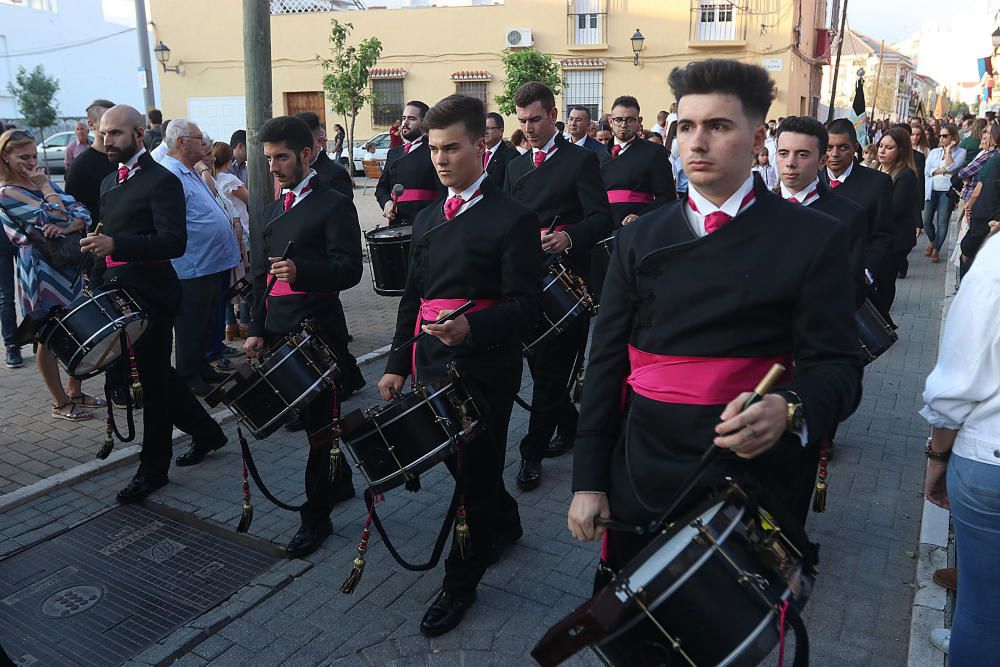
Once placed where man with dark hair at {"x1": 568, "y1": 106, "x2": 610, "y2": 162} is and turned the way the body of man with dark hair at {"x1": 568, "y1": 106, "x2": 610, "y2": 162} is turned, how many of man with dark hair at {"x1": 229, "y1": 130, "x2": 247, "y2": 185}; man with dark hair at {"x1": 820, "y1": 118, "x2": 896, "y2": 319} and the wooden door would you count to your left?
1

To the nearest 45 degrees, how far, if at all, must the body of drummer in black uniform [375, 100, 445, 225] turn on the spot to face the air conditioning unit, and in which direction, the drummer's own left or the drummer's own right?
approximately 135° to the drummer's own right

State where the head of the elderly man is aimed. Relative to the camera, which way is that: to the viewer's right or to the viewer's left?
to the viewer's right

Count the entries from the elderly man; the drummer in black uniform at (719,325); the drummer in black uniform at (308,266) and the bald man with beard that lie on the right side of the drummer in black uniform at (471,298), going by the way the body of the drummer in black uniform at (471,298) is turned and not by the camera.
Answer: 3

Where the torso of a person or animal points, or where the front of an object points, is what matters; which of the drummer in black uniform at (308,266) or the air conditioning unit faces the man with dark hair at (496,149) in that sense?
the air conditioning unit

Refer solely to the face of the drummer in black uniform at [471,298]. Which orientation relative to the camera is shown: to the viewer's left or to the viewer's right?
to the viewer's left

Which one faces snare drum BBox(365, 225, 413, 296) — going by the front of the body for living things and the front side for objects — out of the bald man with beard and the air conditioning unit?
the air conditioning unit

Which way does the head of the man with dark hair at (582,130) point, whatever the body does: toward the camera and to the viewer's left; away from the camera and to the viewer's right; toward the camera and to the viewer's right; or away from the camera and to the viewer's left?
toward the camera and to the viewer's left

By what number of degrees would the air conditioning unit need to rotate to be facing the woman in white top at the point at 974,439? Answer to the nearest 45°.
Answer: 0° — it already faces them

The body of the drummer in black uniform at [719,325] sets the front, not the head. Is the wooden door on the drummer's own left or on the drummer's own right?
on the drummer's own right

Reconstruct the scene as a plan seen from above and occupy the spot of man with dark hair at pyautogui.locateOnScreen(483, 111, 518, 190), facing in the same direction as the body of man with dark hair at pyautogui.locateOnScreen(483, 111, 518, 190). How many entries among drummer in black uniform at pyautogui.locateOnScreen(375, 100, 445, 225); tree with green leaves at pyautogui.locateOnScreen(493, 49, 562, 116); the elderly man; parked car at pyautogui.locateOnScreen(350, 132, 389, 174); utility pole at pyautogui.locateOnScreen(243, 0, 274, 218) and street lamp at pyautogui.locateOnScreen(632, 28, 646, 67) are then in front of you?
3

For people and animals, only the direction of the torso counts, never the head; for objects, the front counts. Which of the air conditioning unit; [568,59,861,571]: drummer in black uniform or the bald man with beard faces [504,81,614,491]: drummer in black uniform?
the air conditioning unit

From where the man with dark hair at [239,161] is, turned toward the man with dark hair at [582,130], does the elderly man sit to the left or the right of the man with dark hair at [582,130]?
right
